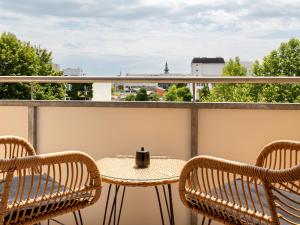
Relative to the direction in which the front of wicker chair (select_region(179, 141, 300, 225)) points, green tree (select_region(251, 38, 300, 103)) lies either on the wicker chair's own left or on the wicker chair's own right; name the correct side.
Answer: on the wicker chair's own right

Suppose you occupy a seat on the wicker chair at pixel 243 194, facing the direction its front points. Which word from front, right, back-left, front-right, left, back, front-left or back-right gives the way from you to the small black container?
front

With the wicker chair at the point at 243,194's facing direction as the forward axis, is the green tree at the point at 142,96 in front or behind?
in front

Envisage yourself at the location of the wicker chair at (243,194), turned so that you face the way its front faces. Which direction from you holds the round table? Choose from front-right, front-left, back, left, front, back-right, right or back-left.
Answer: front

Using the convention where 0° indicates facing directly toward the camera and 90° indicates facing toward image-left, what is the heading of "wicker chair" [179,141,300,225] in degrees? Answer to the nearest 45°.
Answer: approximately 135°

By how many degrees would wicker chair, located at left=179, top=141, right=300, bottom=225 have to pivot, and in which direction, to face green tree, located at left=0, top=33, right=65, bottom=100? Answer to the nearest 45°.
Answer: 0° — it already faces it

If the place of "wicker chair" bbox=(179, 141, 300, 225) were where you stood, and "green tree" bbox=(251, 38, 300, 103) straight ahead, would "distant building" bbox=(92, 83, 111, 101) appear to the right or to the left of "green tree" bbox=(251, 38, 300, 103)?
left
